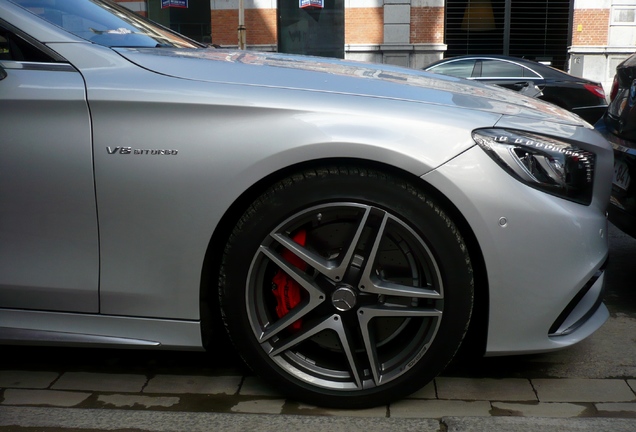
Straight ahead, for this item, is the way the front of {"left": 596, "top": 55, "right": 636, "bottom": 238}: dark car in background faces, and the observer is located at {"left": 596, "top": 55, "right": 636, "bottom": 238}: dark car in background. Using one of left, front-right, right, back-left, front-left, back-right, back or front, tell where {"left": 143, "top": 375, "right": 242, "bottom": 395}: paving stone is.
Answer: back

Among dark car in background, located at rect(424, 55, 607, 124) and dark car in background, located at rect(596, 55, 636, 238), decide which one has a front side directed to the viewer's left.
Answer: dark car in background, located at rect(424, 55, 607, 124)

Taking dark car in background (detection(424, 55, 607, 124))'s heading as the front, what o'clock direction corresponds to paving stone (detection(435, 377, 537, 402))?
The paving stone is roughly at 9 o'clock from the dark car in background.

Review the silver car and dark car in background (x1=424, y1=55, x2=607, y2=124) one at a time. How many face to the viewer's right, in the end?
1

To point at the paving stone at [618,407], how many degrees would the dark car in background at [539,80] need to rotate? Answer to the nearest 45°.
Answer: approximately 90° to its left

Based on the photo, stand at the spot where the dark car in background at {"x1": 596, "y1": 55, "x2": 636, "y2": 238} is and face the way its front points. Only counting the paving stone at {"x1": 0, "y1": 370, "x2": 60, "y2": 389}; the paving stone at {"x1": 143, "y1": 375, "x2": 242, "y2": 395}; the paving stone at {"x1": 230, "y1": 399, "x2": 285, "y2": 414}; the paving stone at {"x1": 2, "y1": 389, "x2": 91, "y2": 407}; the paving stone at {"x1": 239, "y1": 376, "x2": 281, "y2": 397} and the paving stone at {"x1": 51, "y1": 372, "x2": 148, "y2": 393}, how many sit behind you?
6

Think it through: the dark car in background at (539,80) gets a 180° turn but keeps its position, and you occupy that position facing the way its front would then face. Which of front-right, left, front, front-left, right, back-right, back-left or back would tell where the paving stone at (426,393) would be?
right

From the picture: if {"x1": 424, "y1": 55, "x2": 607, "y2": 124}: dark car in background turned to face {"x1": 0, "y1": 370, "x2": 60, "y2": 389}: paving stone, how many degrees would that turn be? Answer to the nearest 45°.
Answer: approximately 90° to its left

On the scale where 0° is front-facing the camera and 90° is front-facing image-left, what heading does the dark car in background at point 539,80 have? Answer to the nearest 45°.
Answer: approximately 90°

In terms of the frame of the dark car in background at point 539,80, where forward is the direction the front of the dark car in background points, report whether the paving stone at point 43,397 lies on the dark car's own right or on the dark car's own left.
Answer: on the dark car's own left

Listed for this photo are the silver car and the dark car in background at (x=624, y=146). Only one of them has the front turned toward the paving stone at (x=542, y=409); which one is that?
the silver car

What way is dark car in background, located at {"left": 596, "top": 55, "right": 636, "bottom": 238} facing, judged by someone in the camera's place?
facing away from the viewer and to the right of the viewer

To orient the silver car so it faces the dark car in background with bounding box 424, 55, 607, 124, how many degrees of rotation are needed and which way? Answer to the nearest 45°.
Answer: approximately 90° to its left

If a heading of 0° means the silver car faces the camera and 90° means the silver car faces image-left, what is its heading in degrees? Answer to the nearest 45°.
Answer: approximately 270°

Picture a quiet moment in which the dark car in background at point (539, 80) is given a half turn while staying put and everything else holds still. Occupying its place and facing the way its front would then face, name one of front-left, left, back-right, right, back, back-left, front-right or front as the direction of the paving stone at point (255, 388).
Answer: right

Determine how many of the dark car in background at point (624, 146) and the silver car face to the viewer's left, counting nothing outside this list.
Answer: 0

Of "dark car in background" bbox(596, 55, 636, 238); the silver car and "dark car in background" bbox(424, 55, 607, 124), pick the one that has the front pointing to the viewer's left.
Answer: "dark car in background" bbox(424, 55, 607, 124)

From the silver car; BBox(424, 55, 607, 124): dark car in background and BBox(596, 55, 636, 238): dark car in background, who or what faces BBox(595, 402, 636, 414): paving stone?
the silver car
